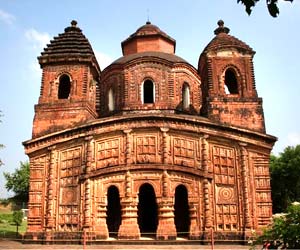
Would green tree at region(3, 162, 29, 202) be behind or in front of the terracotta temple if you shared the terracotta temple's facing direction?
behind

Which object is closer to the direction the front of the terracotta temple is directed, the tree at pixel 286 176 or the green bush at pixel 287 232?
the green bush

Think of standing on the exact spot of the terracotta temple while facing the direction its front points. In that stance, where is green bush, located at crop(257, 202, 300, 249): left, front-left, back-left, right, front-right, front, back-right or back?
front

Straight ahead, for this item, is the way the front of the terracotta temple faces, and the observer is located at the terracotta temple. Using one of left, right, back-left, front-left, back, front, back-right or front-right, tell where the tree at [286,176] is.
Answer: back-left

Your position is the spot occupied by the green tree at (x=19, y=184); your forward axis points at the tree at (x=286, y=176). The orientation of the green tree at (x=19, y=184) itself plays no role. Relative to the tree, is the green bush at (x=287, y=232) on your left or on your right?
right

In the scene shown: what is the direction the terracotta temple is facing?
toward the camera
